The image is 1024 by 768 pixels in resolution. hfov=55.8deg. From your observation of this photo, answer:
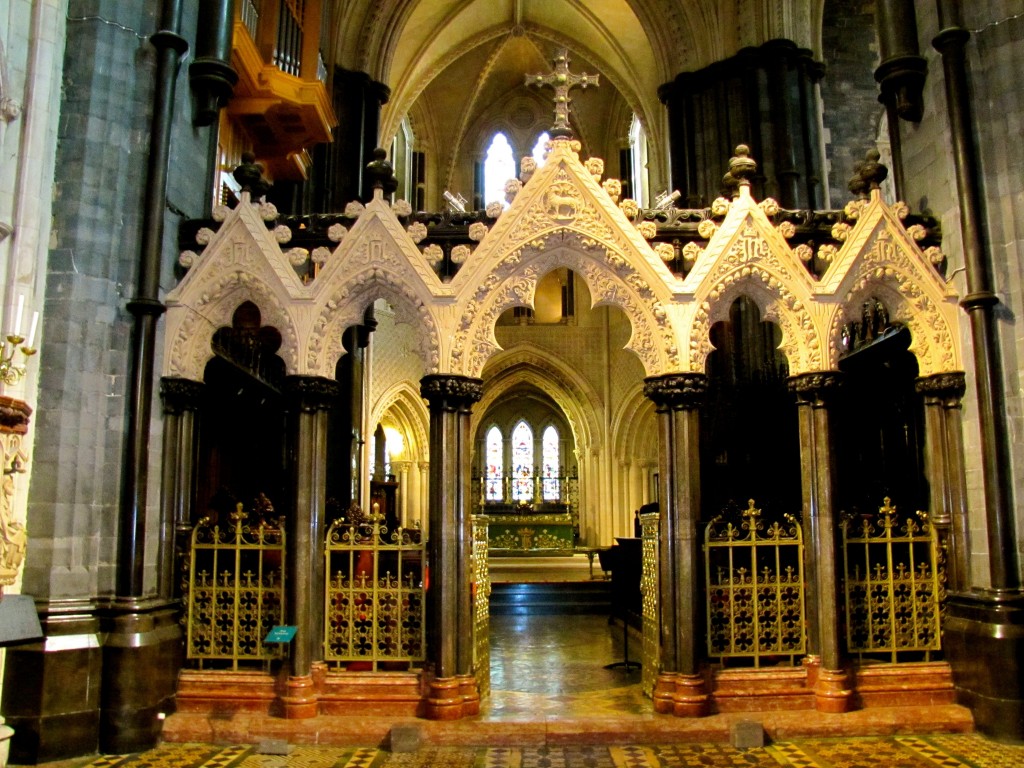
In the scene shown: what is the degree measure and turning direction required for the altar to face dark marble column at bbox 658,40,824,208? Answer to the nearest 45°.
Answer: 0° — it already faces it

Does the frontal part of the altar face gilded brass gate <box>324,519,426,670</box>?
yes

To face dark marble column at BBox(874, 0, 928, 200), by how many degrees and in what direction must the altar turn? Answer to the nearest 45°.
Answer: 0° — it already faces it

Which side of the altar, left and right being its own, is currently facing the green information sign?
front

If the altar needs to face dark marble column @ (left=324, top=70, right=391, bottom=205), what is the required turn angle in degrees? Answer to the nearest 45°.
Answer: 0° — it already faces it

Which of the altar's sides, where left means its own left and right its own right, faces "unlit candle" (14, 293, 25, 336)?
front

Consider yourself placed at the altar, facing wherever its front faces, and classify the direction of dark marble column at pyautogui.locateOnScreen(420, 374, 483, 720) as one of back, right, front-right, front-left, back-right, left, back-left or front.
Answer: front

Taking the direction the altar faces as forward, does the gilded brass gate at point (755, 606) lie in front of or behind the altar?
in front

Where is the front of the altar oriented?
toward the camera

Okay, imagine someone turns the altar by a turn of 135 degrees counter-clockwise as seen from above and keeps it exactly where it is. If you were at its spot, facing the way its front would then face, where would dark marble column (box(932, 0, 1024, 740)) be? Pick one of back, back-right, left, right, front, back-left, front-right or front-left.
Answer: back-right

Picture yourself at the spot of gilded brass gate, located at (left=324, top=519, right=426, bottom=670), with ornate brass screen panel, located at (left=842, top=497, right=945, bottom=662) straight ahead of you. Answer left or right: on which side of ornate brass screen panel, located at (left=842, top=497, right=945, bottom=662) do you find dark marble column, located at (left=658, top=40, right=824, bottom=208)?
left

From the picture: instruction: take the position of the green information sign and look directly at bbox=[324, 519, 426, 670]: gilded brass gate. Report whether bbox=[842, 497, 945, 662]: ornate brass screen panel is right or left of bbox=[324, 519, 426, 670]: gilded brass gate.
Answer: right

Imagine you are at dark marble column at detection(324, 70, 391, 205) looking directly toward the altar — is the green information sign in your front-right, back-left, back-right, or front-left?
back-right
